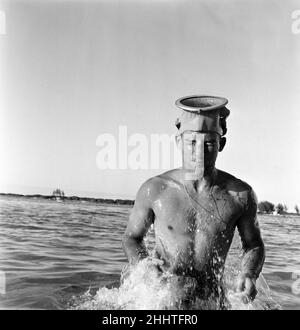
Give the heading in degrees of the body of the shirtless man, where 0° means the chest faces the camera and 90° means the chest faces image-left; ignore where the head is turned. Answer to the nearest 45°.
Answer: approximately 0°
